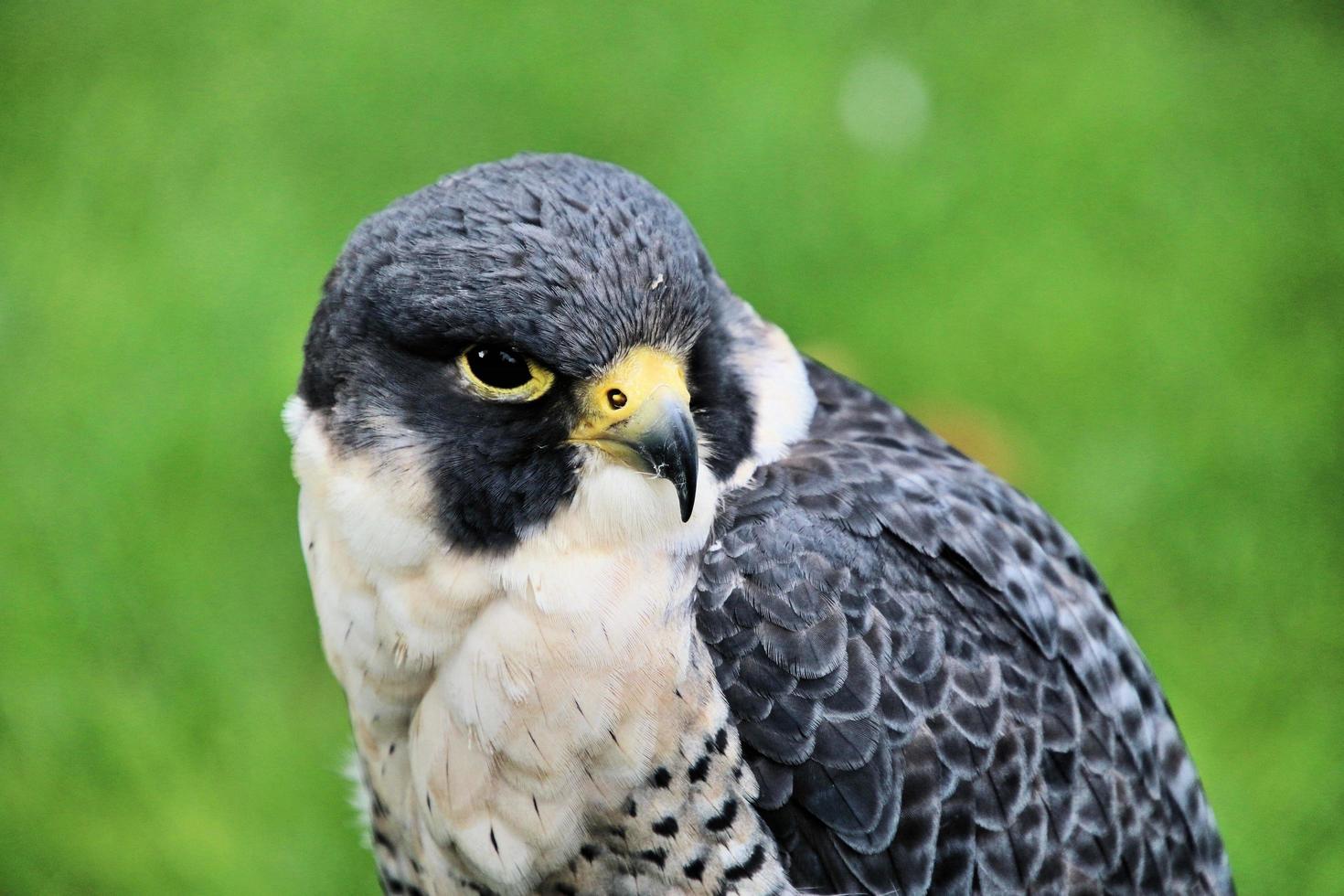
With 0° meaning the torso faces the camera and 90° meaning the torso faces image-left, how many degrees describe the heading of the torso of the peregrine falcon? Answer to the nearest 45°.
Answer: approximately 45°
